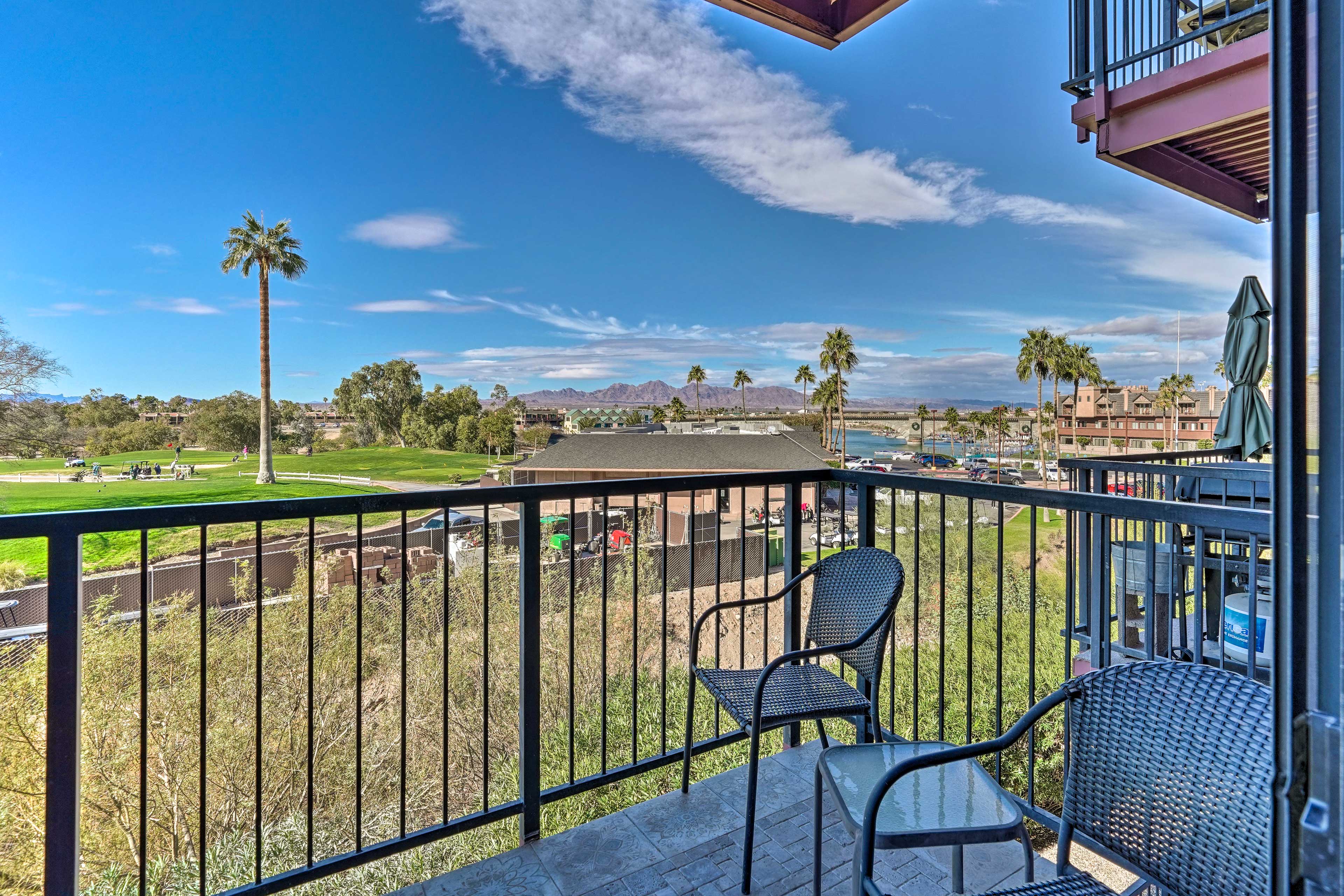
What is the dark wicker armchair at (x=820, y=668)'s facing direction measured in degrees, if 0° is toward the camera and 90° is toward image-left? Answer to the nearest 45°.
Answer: approximately 45°

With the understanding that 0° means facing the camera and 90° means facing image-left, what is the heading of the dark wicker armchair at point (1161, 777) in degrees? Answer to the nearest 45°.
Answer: approximately 45°

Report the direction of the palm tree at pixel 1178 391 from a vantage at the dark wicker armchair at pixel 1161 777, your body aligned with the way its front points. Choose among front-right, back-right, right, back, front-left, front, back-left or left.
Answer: back-right

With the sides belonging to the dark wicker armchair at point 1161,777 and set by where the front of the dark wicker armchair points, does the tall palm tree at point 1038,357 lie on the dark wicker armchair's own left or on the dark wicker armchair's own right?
on the dark wicker armchair's own right

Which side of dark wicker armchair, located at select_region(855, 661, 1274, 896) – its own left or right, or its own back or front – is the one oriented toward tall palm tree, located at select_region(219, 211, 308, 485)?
right

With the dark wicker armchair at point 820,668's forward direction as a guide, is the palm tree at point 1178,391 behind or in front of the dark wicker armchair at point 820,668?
behind

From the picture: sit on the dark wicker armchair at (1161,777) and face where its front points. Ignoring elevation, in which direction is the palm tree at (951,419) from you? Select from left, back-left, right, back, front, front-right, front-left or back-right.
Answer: back-right

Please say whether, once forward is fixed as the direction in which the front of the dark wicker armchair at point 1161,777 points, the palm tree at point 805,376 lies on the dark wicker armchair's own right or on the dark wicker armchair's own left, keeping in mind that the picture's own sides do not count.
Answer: on the dark wicker armchair's own right

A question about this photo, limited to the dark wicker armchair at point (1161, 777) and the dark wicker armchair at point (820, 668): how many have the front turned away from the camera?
0

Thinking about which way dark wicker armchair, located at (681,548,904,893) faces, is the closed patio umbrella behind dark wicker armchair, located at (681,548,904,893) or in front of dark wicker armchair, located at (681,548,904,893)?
behind

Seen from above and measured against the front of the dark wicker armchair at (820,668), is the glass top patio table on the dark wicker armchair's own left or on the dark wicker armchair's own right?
on the dark wicker armchair's own left
